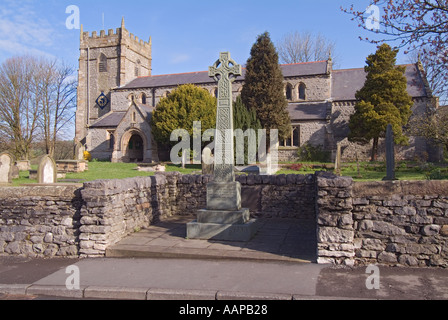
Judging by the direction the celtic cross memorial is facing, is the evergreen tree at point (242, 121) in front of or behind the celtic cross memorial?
behind

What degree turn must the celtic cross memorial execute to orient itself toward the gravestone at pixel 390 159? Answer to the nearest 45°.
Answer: approximately 135° to its left

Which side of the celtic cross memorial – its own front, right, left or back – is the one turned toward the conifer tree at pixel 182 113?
back

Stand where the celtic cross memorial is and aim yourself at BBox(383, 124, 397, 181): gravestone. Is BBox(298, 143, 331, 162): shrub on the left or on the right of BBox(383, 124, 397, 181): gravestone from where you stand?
left

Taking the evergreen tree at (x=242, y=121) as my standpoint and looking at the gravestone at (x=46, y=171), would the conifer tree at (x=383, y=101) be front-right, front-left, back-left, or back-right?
back-left

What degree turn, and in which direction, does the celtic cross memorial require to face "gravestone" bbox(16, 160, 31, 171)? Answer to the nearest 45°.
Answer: approximately 135° to its right

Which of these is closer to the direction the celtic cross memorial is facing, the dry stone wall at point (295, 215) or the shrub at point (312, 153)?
the dry stone wall

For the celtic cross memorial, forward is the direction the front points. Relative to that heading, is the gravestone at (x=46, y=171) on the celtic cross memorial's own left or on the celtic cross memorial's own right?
on the celtic cross memorial's own right

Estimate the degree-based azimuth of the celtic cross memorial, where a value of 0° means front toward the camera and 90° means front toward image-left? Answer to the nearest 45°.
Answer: approximately 0°

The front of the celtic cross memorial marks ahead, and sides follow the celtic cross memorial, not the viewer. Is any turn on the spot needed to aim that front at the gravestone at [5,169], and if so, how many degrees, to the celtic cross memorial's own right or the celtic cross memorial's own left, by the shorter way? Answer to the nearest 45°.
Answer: approximately 135° to the celtic cross memorial's own right
